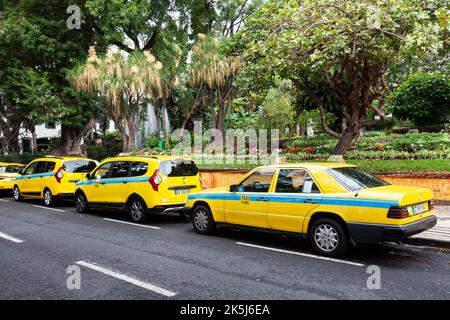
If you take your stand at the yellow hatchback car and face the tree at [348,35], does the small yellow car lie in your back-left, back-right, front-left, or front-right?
back-left

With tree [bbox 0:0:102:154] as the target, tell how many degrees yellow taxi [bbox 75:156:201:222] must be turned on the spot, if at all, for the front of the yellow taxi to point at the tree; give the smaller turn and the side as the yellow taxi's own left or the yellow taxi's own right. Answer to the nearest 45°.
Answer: approximately 45° to the yellow taxi's own right

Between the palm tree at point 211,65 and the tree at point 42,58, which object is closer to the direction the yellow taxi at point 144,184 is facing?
the tree

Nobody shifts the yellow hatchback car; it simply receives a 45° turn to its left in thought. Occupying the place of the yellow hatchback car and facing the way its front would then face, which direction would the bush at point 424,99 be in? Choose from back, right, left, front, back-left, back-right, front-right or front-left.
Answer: back

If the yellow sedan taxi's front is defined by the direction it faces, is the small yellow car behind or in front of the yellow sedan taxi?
in front

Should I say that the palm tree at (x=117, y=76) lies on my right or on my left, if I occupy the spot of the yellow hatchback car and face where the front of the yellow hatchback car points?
on my right

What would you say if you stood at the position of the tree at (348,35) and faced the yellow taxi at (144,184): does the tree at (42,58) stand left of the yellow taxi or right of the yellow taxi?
right

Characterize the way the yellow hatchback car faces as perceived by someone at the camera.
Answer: facing away from the viewer and to the left of the viewer

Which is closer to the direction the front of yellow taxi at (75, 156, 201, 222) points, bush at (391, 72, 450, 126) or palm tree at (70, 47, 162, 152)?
the palm tree

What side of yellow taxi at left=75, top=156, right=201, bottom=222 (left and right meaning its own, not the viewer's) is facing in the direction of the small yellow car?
front

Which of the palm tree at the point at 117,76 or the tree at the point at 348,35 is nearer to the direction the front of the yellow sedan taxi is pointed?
the palm tree

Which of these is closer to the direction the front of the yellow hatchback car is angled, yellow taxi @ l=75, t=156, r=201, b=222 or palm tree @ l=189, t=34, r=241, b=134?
the palm tree

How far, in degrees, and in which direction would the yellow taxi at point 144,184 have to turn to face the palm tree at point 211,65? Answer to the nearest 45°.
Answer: approximately 45° to its right

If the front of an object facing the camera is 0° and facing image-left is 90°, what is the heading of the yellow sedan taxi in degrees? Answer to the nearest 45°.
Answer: approximately 135°
